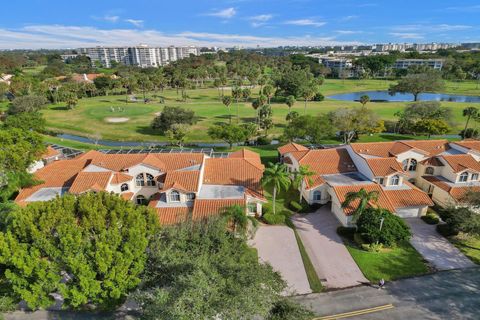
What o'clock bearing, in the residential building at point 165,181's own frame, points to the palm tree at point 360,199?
The palm tree is roughly at 10 o'clock from the residential building.

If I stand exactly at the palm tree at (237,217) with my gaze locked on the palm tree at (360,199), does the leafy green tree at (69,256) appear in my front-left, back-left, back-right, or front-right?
back-right

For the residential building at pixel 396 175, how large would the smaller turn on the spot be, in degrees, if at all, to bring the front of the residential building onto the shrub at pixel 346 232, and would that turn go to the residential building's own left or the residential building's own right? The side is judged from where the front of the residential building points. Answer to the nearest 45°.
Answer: approximately 45° to the residential building's own right

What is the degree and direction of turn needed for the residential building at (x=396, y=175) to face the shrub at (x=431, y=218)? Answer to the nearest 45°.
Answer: approximately 45° to its left

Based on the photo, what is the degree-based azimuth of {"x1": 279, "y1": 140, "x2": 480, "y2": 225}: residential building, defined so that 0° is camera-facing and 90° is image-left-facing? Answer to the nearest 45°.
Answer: approximately 0°

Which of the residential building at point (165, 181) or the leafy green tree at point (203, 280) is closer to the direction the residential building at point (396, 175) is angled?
the leafy green tree

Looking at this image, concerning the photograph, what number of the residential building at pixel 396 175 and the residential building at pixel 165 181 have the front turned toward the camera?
2

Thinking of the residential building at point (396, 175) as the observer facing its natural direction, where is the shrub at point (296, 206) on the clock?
The shrub is roughly at 2 o'clock from the residential building.

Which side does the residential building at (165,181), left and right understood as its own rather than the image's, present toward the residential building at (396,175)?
left

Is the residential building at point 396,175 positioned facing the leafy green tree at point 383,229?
yes

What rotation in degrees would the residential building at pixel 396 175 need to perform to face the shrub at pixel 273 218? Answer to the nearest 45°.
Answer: approximately 45° to its right

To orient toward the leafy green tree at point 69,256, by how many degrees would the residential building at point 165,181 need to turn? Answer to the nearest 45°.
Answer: approximately 45° to its right

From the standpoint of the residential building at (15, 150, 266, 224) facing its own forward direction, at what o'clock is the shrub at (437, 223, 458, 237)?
The shrub is roughly at 10 o'clock from the residential building.

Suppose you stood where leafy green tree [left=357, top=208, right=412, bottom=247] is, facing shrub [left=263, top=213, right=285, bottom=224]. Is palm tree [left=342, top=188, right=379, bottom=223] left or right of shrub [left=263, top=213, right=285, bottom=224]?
right

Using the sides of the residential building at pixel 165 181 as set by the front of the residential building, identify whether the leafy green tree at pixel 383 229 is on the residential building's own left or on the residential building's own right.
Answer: on the residential building's own left
